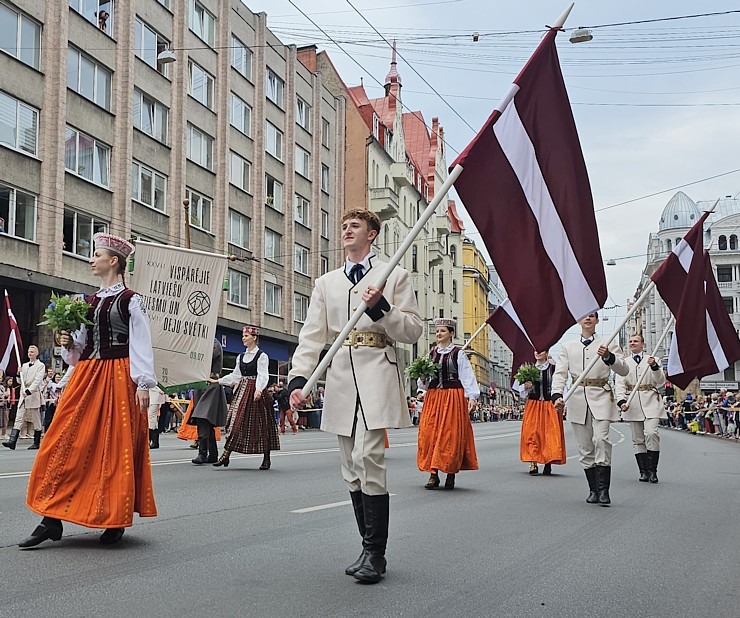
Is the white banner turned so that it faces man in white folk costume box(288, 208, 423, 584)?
yes

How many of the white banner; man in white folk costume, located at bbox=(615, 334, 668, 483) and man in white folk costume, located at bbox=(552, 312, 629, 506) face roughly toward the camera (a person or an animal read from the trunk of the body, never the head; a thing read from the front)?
3

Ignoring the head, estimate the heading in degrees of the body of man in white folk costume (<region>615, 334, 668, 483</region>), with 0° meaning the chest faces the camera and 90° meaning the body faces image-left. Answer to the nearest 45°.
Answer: approximately 0°

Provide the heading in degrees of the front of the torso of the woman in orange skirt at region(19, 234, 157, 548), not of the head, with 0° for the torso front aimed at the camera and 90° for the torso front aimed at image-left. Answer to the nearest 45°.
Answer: approximately 45°

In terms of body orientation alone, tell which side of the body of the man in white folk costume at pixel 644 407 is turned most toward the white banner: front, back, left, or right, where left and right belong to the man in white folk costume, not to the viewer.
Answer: right

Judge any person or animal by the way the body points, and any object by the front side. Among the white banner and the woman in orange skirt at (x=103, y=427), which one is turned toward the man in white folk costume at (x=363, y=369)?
the white banner

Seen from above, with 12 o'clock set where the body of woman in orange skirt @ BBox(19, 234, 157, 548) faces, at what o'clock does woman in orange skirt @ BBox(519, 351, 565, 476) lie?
woman in orange skirt @ BBox(519, 351, 565, 476) is roughly at 6 o'clock from woman in orange skirt @ BBox(19, 234, 157, 548).

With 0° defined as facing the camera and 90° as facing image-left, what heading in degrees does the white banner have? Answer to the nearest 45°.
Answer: approximately 0°
